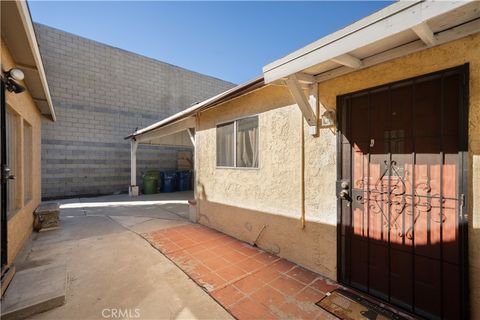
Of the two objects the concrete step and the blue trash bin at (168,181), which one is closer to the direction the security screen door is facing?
the concrete step

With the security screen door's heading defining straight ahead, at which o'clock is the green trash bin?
The green trash bin is roughly at 2 o'clock from the security screen door.

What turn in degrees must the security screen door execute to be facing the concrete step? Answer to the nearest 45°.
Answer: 0° — it already faces it

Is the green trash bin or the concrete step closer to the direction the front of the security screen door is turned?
the concrete step

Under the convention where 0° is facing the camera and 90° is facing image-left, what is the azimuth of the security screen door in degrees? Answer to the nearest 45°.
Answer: approximately 45°

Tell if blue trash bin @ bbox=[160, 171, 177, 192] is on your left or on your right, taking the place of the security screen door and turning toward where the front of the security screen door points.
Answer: on your right
